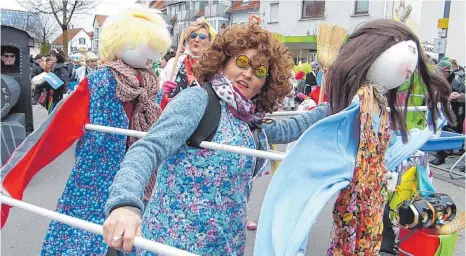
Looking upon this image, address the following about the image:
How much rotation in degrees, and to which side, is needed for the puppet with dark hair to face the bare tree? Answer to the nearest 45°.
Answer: approximately 180°

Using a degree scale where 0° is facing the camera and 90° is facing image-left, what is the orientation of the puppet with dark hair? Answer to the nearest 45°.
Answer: approximately 315°

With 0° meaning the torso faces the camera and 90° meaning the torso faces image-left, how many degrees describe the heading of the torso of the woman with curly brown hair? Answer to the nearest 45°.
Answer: approximately 315°

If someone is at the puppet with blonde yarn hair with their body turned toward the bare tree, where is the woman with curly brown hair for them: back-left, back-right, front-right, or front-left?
back-right

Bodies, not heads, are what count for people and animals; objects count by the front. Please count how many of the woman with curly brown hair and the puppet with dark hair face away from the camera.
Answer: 0

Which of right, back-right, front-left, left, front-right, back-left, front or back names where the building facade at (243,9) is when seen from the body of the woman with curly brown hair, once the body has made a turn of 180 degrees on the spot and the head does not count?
front-right

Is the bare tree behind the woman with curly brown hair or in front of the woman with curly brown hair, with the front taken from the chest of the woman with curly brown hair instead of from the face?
behind

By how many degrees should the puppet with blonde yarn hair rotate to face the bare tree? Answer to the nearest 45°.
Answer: approximately 135° to its left

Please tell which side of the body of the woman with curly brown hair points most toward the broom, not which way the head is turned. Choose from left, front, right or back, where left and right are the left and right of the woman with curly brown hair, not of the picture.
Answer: left

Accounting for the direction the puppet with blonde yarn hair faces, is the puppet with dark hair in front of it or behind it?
in front

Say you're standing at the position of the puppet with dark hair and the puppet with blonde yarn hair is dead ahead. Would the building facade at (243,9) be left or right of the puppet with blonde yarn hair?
right
